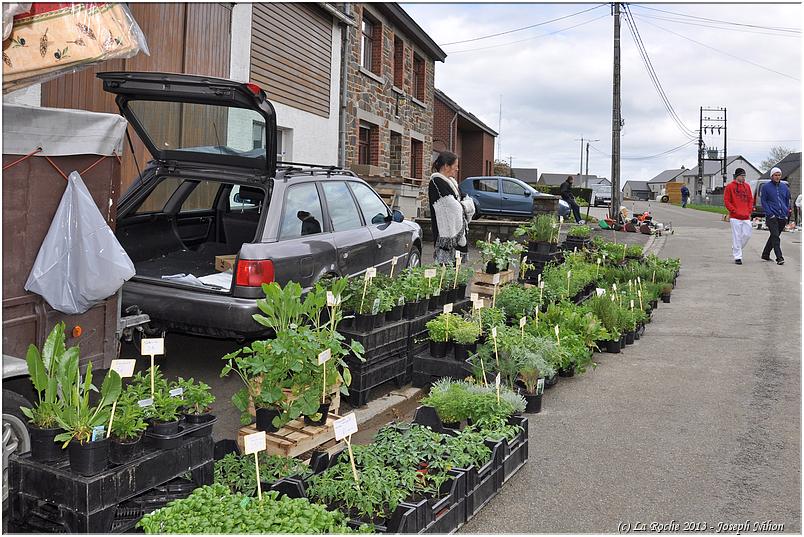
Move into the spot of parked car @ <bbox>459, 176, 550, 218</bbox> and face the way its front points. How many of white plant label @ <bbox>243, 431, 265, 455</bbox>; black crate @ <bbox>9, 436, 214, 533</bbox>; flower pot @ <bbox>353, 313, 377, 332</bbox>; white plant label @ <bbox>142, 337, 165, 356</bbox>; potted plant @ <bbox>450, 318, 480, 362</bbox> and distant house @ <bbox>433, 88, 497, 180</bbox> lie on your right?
5

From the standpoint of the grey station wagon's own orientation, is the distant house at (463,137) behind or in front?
in front

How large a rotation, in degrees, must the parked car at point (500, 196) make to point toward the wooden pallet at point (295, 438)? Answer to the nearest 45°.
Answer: approximately 90° to its right

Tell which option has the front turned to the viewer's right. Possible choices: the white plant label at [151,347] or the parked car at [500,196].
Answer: the parked car

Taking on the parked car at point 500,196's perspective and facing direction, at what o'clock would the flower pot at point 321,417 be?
The flower pot is roughly at 3 o'clock from the parked car.

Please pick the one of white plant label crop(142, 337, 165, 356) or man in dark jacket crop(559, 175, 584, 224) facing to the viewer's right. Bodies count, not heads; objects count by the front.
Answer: the man in dark jacket

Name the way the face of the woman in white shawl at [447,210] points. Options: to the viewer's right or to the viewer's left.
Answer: to the viewer's right

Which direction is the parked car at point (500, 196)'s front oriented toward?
to the viewer's right

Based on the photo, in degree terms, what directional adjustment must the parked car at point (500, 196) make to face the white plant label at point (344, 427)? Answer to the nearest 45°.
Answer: approximately 90° to its right

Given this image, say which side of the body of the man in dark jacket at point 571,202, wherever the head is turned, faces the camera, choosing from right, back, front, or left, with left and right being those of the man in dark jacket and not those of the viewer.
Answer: right

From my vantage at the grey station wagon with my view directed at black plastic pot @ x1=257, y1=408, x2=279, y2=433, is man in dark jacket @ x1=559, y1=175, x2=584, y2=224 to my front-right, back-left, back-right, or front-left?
back-left

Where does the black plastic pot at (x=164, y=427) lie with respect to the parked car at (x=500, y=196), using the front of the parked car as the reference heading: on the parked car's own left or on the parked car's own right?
on the parked car's own right

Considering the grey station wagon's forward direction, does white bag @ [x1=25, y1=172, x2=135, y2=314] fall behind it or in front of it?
behind
